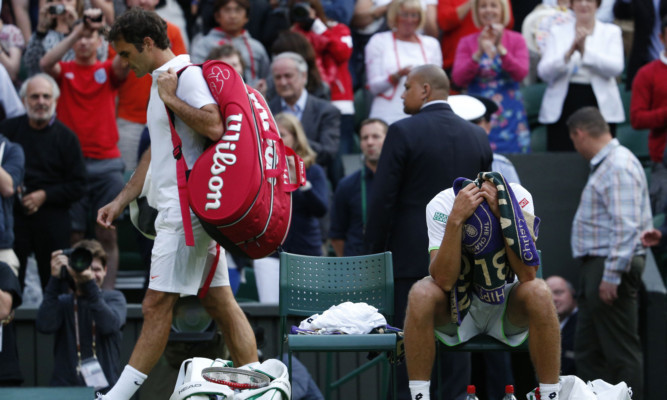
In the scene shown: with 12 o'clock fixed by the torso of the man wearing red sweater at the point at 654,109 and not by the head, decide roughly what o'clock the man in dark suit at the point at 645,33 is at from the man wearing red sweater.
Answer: The man in dark suit is roughly at 6 o'clock from the man wearing red sweater.

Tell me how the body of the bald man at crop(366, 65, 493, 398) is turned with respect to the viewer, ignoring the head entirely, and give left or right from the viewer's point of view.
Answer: facing away from the viewer and to the left of the viewer

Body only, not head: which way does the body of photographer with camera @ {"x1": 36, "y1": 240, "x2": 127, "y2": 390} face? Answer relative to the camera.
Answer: toward the camera

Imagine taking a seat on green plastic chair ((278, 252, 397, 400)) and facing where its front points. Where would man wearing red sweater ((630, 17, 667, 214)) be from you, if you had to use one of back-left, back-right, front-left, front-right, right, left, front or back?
back-left

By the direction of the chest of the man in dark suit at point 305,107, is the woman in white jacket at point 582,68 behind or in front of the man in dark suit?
behind

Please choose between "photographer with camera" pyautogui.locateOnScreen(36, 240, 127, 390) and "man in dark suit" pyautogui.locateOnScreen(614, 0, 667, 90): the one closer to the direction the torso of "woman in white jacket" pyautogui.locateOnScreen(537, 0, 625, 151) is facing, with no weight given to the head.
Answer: the photographer with camera

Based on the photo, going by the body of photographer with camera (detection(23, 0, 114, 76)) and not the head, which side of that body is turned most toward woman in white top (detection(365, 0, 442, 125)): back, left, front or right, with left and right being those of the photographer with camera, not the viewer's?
left

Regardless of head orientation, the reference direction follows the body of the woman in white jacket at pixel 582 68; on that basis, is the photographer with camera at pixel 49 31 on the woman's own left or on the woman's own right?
on the woman's own right

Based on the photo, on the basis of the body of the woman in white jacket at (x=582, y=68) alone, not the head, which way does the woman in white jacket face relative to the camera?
toward the camera

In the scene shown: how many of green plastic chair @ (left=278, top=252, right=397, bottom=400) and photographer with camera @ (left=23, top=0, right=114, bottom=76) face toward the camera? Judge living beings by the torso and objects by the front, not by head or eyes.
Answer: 2
